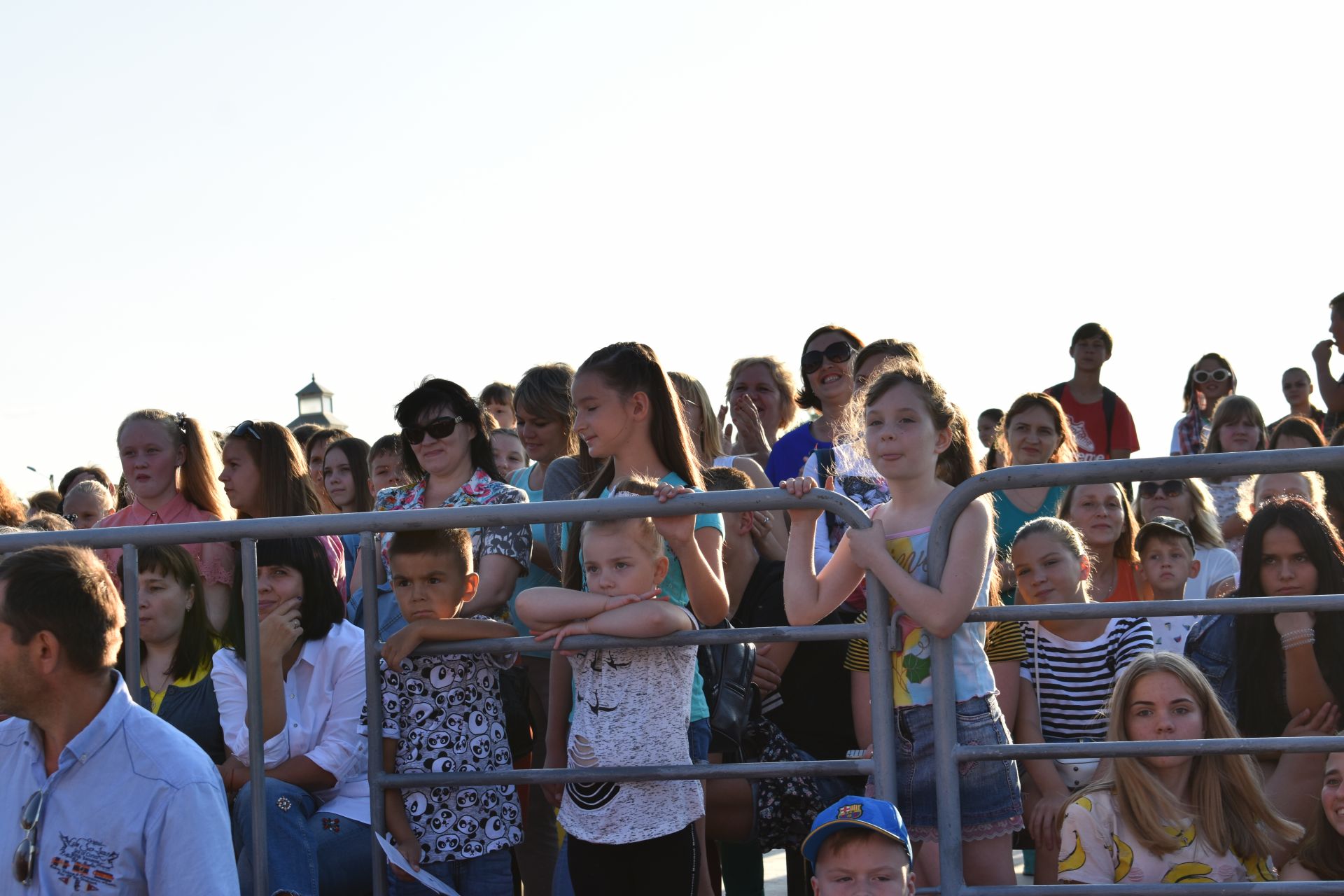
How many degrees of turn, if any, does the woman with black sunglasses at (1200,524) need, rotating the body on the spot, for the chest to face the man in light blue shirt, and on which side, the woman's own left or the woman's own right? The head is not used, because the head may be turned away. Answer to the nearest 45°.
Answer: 0° — they already face them

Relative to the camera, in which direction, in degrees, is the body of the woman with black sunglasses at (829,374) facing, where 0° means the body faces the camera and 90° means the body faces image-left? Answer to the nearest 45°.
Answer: approximately 0°

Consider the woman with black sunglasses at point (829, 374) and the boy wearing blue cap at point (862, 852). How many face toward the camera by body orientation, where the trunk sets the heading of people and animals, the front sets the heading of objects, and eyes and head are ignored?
2

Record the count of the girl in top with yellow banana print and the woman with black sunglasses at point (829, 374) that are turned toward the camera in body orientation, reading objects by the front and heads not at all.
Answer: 2

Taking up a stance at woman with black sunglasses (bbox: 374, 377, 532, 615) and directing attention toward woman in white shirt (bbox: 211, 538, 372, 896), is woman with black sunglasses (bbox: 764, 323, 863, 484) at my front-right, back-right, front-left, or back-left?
back-left

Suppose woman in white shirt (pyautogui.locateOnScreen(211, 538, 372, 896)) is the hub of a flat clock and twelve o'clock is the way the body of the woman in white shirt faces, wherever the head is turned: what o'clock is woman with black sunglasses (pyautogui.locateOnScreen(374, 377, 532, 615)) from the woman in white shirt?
The woman with black sunglasses is roughly at 6 o'clock from the woman in white shirt.

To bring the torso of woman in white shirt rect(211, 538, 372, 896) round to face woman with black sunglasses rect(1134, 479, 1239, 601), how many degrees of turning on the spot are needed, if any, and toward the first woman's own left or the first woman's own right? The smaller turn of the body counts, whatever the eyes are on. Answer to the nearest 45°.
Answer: approximately 135° to the first woman's own left
